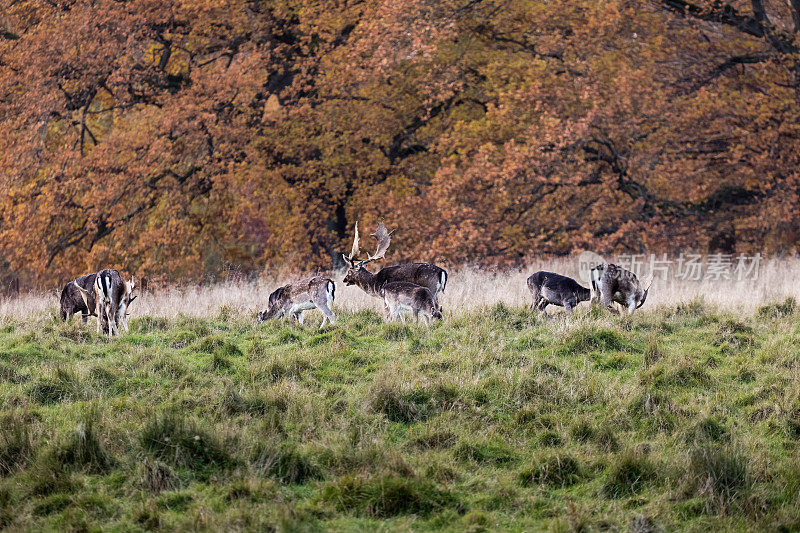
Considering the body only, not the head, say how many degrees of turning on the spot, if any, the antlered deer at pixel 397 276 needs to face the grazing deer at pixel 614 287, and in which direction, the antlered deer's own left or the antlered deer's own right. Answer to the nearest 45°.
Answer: approximately 180°

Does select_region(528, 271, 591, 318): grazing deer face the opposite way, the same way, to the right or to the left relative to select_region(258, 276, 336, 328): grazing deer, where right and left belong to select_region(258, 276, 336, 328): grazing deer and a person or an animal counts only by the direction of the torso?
the opposite way

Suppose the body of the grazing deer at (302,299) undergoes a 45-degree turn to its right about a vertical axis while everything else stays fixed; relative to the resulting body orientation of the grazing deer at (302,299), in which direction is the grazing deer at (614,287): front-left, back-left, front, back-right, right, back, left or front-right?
back-right

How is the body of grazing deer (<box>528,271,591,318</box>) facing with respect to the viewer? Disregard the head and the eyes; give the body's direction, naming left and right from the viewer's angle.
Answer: facing to the right of the viewer

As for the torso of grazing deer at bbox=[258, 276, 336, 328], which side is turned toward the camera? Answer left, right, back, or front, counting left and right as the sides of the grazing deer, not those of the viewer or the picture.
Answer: left

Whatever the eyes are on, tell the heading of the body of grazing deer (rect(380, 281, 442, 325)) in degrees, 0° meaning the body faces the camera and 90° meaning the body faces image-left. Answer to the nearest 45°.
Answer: approximately 270°

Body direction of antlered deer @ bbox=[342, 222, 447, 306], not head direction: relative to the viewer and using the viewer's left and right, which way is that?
facing to the left of the viewer

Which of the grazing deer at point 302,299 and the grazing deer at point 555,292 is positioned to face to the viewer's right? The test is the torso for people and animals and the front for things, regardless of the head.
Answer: the grazing deer at point 555,292

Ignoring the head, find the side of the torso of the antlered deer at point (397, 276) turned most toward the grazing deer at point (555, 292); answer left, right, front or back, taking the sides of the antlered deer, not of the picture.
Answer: back

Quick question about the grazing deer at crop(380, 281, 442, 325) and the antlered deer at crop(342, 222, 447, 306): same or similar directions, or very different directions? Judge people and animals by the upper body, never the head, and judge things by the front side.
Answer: very different directions
